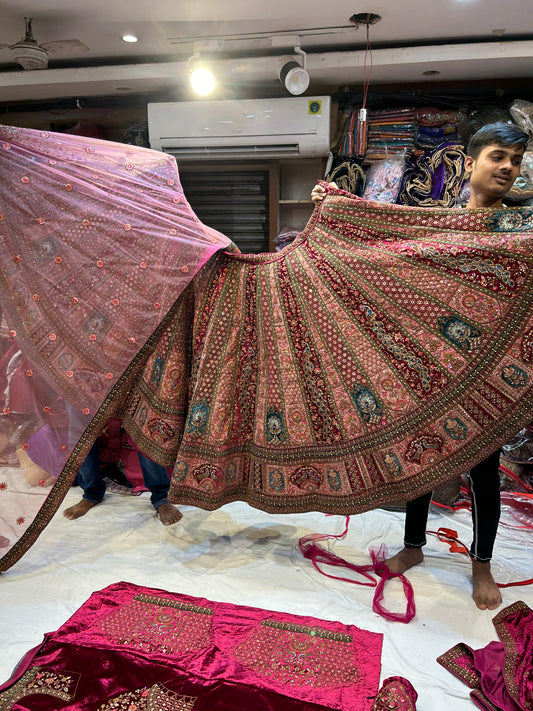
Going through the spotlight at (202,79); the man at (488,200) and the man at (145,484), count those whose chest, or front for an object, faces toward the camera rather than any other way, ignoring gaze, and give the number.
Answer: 3

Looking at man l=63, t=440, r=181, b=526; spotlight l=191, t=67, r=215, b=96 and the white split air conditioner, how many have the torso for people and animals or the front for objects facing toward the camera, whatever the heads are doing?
3

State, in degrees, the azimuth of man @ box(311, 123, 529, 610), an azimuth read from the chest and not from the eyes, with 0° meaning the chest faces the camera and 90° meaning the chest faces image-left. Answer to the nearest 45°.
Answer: approximately 0°

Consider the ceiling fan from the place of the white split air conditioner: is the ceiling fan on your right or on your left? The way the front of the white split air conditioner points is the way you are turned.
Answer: on your right
